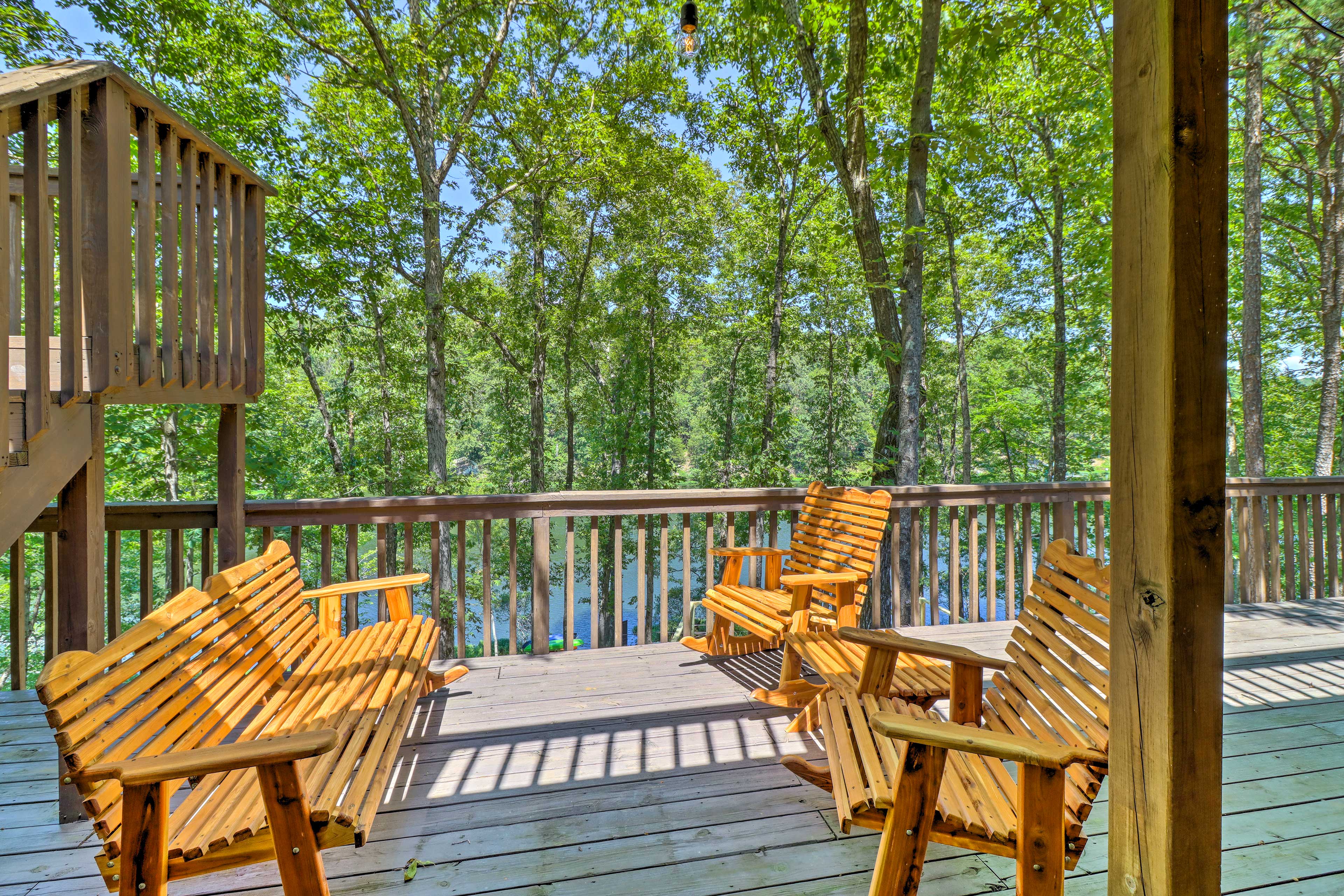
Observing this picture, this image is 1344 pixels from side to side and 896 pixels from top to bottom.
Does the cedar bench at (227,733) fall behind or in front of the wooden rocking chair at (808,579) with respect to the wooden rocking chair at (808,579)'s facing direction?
in front

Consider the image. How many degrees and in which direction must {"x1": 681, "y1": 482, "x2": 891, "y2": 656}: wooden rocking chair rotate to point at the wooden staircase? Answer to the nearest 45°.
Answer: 0° — it already faces it

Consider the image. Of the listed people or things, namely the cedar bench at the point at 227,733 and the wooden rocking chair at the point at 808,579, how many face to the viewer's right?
1

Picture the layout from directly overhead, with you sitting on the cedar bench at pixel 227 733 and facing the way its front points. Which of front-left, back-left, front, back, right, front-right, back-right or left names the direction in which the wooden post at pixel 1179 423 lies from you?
front-right

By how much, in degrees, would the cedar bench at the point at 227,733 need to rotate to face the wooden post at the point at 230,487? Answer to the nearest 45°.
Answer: approximately 90° to its left

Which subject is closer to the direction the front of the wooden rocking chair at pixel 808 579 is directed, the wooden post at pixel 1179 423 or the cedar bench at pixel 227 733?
the cedar bench

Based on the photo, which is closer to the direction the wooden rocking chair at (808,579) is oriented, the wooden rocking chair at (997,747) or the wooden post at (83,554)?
the wooden post

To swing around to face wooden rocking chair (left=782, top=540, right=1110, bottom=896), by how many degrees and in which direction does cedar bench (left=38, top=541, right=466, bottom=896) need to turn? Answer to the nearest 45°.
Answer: approximately 45° to its right

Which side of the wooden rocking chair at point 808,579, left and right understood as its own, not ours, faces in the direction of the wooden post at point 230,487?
front

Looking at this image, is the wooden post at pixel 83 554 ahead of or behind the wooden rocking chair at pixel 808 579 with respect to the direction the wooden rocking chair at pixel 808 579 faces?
ahead

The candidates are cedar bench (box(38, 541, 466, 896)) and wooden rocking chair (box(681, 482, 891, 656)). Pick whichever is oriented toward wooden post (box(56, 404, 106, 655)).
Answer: the wooden rocking chair

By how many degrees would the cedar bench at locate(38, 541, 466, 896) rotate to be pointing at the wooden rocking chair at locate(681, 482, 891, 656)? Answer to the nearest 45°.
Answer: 0° — it already faces it

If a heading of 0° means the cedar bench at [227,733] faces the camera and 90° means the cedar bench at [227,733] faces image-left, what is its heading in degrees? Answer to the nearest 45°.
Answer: approximately 270°

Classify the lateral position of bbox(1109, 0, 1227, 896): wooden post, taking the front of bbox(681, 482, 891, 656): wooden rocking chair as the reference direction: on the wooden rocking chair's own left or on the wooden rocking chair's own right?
on the wooden rocking chair's own left

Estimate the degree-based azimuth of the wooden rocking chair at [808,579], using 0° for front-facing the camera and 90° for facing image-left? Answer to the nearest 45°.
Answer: approximately 45°
